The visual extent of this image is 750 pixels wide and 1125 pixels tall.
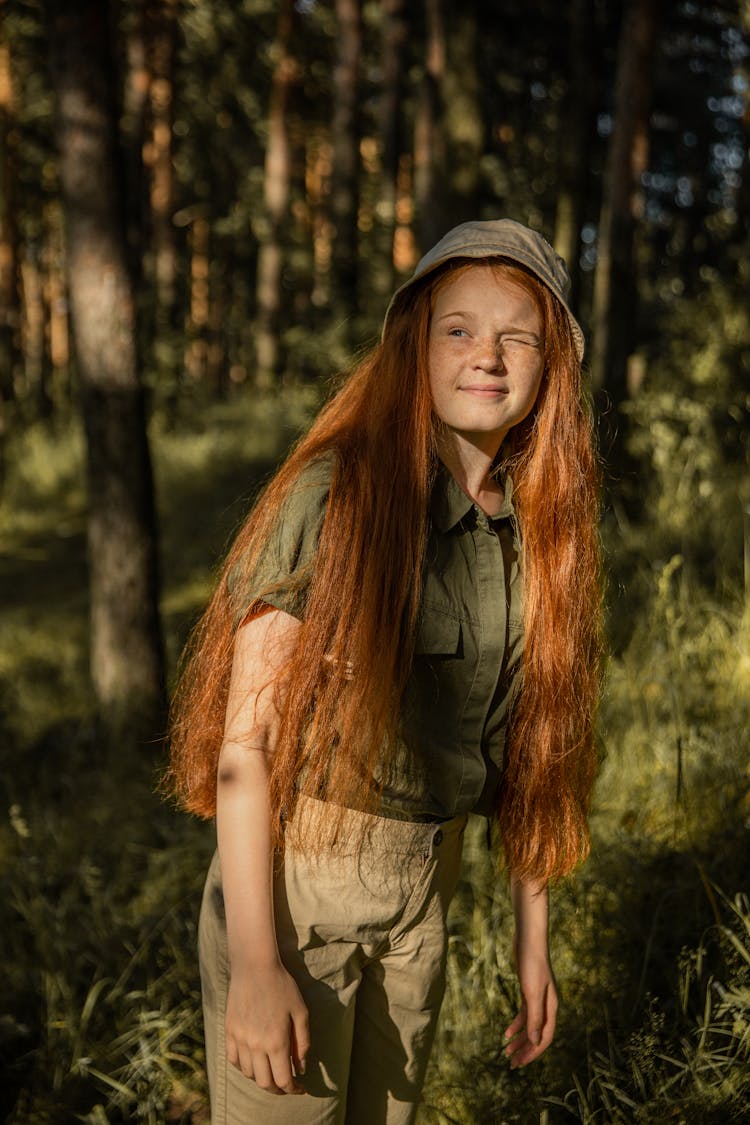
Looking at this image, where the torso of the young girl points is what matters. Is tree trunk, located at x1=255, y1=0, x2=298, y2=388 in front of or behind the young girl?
behind

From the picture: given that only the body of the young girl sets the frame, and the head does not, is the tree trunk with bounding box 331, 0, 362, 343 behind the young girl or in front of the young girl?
behind

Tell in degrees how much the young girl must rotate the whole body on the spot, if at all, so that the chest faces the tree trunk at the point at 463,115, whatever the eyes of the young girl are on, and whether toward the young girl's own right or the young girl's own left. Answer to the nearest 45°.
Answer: approximately 135° to the young girl's own left

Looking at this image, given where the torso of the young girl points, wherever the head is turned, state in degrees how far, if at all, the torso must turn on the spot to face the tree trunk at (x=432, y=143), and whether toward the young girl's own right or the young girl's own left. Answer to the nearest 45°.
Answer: approximately 135° to the young girl's own left

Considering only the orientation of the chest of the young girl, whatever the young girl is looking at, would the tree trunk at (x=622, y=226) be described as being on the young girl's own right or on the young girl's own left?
on the young girl's own left

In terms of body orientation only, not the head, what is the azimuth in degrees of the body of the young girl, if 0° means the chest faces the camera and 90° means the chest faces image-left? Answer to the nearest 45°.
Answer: approximately 315°

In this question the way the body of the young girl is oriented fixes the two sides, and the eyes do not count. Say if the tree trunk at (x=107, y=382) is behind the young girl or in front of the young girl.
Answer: behind
